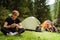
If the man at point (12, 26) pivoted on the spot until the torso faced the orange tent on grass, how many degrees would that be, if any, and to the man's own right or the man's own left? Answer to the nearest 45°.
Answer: approximately 90° to the man's own left

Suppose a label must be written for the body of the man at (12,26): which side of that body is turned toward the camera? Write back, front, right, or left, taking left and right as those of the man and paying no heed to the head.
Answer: front
